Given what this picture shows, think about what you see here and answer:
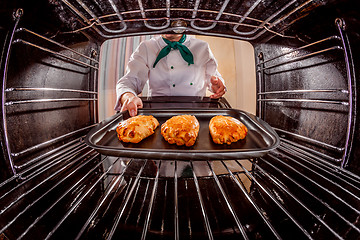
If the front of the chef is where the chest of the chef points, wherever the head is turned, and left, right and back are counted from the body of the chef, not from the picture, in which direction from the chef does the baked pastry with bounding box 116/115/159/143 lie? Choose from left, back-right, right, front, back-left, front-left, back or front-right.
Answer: front

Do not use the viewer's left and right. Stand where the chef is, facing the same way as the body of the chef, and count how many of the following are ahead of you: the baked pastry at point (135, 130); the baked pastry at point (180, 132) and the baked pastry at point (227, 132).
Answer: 3

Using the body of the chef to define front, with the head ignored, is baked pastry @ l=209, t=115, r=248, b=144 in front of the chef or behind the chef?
in front

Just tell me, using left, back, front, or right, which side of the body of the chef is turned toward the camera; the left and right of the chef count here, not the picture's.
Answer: front

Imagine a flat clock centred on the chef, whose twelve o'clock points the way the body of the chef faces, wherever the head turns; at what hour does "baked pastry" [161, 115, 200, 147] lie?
The baked pastry is roughly at 12 o'clock from the chef.
